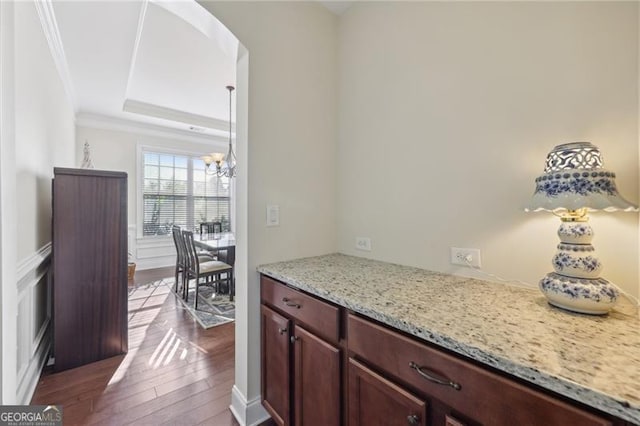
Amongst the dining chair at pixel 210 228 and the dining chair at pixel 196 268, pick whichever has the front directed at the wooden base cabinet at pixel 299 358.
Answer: the dining chair at pixel 210 228

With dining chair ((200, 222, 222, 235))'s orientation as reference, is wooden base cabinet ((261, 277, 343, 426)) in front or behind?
in front

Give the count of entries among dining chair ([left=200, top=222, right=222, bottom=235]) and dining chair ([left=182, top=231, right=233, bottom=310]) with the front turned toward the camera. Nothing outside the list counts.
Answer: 1

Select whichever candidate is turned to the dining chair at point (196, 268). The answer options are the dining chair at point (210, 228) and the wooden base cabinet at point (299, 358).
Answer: the dining chair at point (210, 228)

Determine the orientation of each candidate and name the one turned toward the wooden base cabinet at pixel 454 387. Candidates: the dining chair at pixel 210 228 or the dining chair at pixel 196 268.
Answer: the dining chair at pixel 210 228

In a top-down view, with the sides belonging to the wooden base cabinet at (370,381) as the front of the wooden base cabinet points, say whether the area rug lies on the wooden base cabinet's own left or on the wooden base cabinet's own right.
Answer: on the wooden base cabinet's own right

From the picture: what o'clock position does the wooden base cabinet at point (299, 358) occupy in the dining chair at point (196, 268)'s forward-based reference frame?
The wooden base cabinet is roughly at 4 o'clock from the dining chair.

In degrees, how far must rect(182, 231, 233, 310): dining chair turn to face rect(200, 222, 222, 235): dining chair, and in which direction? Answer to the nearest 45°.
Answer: approximately 45° to its left

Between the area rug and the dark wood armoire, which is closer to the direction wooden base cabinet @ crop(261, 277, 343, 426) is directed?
the dark wood armoire

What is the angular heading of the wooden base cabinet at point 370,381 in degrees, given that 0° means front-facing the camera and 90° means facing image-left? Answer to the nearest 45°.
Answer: approximately 45°

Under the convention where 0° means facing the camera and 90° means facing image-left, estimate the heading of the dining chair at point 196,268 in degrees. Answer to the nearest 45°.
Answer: approximately 225°

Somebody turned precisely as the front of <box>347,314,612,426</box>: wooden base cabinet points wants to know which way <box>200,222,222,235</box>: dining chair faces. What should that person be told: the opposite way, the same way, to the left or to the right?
to the left
